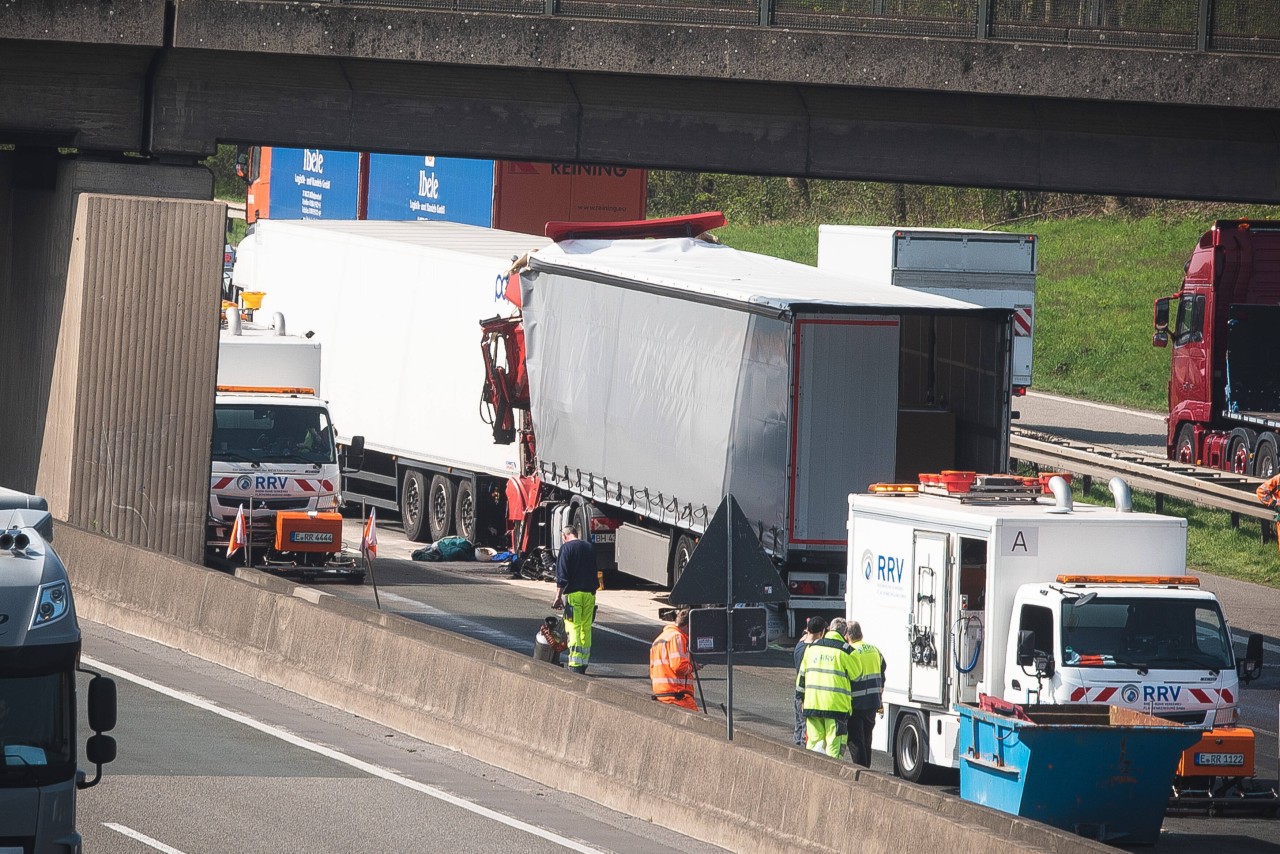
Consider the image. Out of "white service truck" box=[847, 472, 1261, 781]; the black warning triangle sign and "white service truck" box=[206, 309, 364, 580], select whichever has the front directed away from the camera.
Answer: the black warning triangle sign

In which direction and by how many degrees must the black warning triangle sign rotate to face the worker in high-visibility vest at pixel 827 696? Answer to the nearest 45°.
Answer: approximately 45° to its right

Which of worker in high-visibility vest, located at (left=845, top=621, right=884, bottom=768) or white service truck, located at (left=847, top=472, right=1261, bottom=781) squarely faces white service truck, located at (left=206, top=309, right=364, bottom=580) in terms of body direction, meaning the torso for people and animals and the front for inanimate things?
the worker in high-visibility vest

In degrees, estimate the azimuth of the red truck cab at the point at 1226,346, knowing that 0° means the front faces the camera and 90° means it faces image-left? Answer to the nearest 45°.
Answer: approximately 135°

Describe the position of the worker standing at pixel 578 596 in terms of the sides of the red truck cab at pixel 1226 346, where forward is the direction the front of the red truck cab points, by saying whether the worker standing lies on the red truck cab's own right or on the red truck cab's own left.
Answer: on the red truck cab's own left

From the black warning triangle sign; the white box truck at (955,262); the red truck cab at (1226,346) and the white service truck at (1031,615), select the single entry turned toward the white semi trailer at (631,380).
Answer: the black warning triangle sign

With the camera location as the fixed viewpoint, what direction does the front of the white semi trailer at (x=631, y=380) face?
facing away from the viewer and to the left of the viewer

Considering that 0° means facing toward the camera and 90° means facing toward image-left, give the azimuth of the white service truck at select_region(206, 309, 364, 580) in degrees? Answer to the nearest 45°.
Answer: approximately 0°

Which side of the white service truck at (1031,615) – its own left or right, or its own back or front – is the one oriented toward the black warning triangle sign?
right

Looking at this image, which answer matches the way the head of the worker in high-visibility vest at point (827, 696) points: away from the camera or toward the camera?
away from the camera
